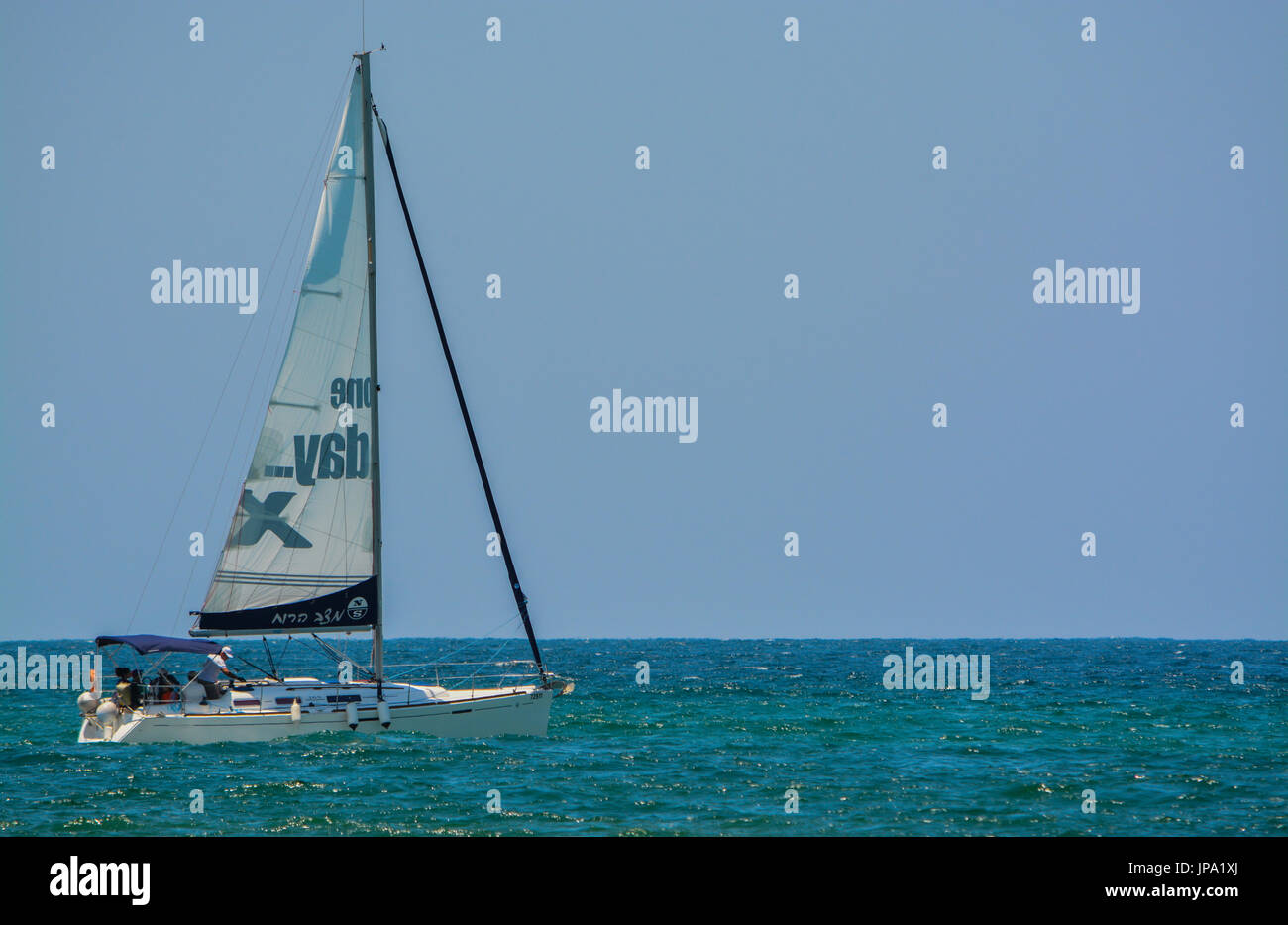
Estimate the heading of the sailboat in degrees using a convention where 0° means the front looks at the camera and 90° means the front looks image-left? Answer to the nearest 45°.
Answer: approximately 270°

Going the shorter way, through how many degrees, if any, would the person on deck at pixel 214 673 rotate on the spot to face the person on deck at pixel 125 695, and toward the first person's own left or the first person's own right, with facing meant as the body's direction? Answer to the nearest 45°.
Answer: approximately 180°

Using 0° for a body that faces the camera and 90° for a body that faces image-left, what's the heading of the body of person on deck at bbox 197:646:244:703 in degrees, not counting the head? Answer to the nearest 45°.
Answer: approximately 270°
